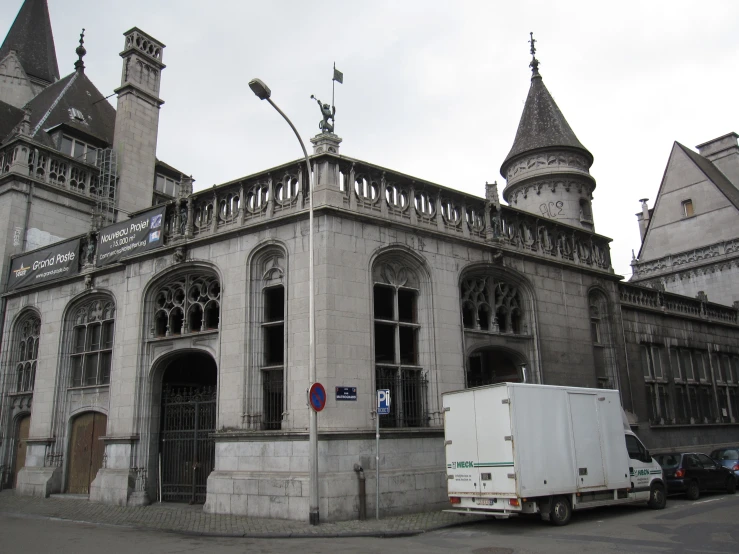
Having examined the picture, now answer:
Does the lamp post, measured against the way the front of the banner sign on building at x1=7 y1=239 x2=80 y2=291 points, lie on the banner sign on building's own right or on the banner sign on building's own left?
on the banner sign on building's own left

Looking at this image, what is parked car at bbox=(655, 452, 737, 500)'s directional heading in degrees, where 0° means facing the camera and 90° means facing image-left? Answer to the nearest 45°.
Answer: approximately 225°

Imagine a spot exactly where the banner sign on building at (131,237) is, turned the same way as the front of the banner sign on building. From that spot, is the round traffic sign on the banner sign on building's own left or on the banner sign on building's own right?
on the banner sign on building's own left

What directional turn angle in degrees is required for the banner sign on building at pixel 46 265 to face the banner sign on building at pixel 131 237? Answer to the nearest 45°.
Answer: approximately 90° to its left

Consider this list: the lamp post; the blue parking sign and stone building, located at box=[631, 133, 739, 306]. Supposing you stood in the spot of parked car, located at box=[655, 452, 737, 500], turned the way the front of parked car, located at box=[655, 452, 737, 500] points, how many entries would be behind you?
2

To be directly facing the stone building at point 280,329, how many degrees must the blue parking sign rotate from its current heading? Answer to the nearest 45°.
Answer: approximately 135° to its right

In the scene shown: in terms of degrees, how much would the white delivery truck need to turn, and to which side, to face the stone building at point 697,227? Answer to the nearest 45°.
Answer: approximately 45° to its left

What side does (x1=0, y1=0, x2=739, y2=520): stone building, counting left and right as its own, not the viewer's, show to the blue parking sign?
left

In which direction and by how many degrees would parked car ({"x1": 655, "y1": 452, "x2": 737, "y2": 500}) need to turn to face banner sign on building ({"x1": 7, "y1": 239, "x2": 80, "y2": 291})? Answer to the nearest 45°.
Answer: approximately 135° to its left

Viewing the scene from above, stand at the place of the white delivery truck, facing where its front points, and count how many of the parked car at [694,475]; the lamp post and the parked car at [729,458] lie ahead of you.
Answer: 2
